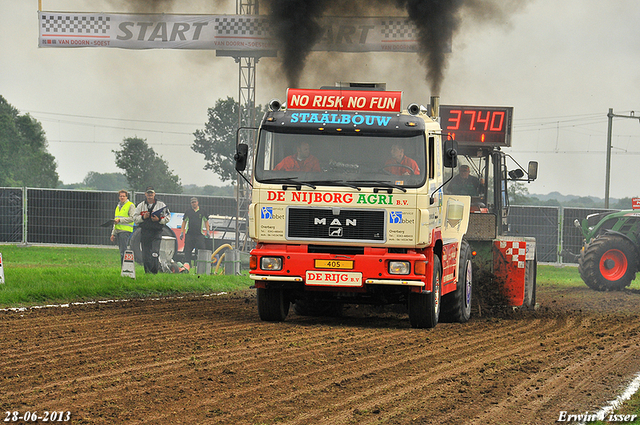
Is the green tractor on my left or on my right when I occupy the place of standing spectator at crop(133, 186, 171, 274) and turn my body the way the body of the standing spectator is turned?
on my left

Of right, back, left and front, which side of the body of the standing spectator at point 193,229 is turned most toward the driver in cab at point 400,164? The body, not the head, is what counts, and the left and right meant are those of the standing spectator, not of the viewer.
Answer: front

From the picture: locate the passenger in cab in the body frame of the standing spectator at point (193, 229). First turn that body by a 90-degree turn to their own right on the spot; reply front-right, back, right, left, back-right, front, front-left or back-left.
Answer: left

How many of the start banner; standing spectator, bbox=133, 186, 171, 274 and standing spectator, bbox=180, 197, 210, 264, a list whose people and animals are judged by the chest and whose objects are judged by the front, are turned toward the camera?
3

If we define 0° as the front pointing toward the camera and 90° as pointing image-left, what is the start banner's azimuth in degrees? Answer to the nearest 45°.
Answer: approximately 0°

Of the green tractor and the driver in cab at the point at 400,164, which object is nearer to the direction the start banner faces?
the driver in cab

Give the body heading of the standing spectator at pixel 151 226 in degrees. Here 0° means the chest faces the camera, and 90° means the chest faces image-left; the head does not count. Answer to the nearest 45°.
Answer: approximately 0°

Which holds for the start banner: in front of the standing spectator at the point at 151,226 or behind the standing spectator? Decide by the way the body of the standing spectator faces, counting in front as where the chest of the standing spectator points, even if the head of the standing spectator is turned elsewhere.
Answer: behind

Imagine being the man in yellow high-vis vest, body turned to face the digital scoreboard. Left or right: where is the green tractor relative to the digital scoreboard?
left

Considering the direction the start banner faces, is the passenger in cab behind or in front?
in front
